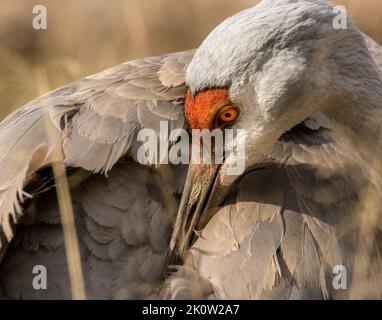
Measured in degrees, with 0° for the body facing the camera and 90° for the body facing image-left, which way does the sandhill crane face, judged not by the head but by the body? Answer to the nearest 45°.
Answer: approximately 270°
